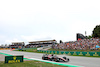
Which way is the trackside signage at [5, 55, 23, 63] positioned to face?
toward the camera
